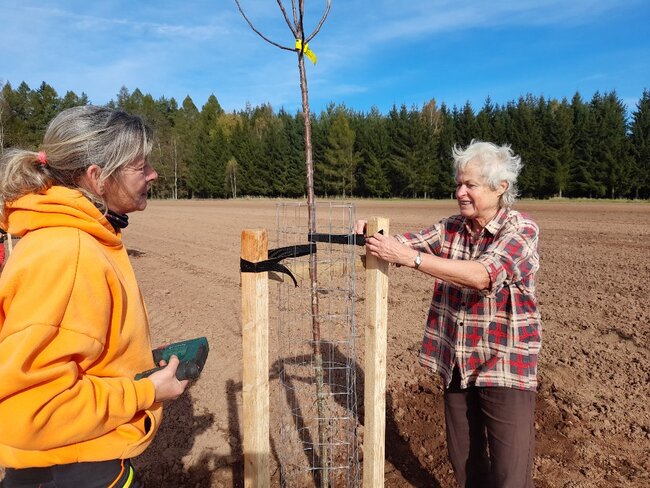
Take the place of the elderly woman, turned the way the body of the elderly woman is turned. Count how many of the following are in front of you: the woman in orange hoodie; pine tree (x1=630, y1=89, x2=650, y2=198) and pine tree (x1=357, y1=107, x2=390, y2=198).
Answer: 1

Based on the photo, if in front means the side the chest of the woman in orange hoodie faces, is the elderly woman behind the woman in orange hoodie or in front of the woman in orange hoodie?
in front

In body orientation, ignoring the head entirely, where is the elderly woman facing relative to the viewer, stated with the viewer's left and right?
facing the viewer and to the left of the viewer

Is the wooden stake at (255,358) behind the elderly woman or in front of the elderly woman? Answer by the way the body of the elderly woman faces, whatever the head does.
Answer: in front

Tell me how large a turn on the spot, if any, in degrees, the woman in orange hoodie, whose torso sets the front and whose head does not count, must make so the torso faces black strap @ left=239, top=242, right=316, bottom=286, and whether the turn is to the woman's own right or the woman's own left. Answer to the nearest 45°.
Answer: approximately 45° to the woman's own left

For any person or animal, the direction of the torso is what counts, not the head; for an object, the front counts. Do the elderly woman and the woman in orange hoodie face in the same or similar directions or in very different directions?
very different directions

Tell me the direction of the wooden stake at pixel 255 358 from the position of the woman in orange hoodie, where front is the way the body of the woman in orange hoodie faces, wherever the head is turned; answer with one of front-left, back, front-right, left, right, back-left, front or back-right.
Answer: front-left

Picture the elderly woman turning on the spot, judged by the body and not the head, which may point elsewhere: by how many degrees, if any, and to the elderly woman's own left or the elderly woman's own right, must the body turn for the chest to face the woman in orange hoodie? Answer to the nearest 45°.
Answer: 0° — they already face them

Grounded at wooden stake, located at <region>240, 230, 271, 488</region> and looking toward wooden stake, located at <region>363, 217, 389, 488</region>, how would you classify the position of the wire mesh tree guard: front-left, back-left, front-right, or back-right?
front-left

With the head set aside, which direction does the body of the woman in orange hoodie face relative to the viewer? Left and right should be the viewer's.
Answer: facing to the right of the viewer

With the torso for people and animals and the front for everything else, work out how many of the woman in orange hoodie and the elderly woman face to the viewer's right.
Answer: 1

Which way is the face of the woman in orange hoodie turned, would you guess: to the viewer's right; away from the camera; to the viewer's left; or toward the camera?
to the viewer's right
